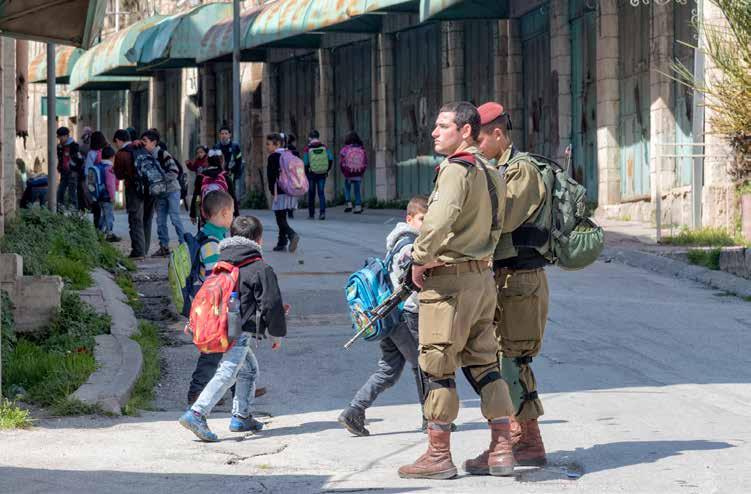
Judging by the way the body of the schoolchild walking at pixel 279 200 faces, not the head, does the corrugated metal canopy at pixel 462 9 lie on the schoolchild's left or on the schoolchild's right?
on the schoolchild's right

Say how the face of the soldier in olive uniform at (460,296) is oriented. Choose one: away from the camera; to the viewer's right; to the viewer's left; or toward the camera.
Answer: to the viewer's left

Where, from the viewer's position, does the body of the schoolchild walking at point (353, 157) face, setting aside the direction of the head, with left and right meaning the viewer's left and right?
facing away from the viewer

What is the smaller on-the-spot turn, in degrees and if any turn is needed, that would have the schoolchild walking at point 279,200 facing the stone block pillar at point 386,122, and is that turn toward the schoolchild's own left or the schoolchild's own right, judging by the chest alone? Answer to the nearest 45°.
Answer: approximately 90° to the schoolchild's own right

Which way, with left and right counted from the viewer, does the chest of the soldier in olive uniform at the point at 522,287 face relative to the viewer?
facing to the left of the viewer

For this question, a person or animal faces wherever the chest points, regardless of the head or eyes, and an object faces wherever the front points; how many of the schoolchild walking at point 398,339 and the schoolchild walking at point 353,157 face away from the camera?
1

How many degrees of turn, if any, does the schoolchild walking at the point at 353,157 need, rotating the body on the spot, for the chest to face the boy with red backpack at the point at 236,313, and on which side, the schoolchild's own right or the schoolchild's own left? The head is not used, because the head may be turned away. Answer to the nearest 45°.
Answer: approximately 180°

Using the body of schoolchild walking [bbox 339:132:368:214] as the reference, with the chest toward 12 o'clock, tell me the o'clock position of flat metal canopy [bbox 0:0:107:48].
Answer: The flat metal canopy is roughly at 6 o'clock from the schoolchild walking.

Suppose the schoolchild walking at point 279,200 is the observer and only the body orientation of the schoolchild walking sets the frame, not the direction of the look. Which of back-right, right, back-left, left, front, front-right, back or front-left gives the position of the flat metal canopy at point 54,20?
left

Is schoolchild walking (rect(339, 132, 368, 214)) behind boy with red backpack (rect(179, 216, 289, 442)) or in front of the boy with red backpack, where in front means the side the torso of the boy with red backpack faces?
in front
